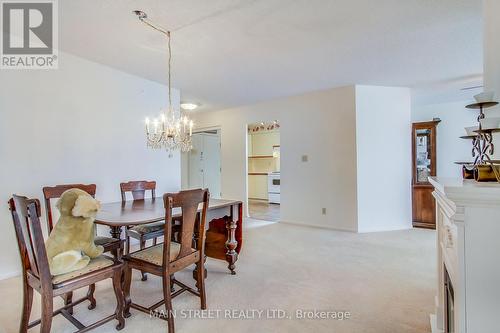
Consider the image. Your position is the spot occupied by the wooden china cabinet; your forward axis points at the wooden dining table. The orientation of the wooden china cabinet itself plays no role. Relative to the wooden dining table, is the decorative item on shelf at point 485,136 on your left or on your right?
left

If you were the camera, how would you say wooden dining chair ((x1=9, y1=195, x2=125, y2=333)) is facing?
facing away from the viewer and to the right of the viewer

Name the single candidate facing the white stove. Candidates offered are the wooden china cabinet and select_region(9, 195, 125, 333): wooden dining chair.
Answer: the wooden dining chair

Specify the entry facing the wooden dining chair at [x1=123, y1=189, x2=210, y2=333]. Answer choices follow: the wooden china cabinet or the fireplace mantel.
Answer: the fireplace mantel

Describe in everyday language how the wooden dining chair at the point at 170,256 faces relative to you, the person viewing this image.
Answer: facing away from the viewer and to the left of the viewer

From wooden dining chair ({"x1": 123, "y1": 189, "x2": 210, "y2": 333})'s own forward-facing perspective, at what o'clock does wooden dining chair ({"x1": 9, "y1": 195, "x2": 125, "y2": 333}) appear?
wooden dining chair ({"x1": 9, "y1": 195, "x2": 125, "y2": 333}) is roughly at 10 o'clock from wooden dining chair ({"x1": 123, "y1": 189, "x2": 210, "y2": 333}).

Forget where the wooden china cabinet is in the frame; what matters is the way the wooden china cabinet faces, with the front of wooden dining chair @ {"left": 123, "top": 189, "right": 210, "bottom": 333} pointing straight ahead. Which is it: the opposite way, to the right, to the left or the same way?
the opposite way

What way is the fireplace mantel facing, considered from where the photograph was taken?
facing to the left of the viewer

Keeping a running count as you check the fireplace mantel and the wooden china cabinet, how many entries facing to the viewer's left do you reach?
1

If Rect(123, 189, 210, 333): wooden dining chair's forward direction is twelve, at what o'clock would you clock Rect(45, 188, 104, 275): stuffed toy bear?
The stuffed toy bear is roughly at 10 o'clock from the wooden dining chair.
